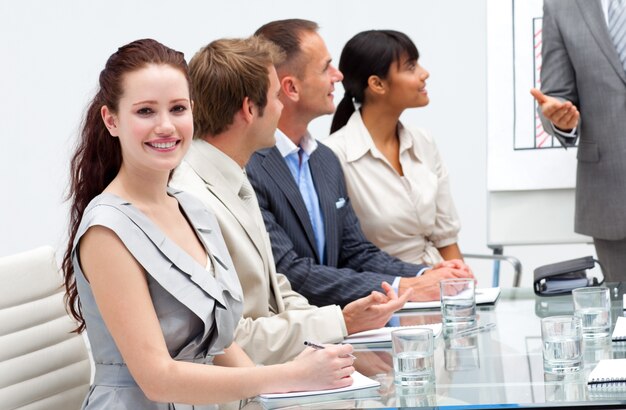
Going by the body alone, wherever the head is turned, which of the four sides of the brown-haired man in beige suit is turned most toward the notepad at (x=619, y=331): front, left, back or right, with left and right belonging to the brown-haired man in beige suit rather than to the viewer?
front

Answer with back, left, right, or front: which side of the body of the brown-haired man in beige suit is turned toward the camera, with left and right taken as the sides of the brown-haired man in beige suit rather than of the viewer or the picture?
right

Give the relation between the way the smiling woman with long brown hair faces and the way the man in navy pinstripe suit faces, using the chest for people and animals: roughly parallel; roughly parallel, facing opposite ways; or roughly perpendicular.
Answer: roughly parallel

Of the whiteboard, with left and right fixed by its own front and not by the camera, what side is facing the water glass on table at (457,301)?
front

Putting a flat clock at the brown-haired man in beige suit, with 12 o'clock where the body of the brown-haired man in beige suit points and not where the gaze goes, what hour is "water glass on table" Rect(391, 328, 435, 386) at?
The water glass on table is roughly at 2 o'clock from the brown-haired man in beige suit.

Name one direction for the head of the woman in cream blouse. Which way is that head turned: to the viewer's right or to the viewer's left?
to the viewer's right

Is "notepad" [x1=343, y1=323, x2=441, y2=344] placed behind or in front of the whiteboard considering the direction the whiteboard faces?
in front

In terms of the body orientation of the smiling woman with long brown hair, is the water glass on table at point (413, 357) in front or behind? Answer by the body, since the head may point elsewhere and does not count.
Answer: in front

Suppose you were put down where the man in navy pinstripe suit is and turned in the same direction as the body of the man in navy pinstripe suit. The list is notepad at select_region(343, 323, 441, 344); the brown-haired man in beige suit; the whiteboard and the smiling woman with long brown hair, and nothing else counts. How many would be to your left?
1

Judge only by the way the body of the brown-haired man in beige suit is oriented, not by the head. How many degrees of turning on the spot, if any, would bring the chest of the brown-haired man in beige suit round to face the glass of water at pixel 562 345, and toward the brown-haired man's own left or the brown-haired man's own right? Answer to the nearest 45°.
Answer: approximately 45° to the brown-haired man's own right

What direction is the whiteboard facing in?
toward the camera

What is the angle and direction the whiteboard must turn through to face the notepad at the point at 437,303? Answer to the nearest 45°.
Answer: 0° — it already faces it

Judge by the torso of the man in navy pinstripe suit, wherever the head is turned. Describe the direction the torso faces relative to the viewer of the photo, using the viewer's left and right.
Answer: facing the viewer and to the right of the viewer

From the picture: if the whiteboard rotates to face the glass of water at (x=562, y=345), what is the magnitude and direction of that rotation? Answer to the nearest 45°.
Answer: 0° — it already faces it

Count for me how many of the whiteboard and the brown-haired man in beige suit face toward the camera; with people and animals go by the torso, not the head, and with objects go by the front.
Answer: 1

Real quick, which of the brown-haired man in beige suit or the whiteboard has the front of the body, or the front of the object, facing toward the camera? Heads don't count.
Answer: the whiteboard

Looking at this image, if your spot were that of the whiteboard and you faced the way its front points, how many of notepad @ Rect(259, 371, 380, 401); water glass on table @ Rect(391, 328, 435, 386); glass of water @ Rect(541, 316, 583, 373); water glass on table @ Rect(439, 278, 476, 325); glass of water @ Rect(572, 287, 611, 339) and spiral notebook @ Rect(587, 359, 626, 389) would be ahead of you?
6

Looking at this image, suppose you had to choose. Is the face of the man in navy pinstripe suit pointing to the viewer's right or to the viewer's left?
to the viewer's right
